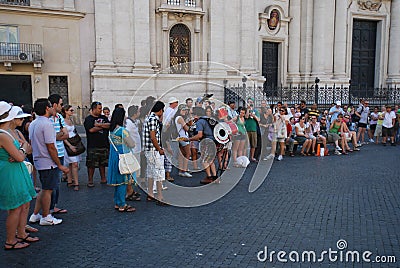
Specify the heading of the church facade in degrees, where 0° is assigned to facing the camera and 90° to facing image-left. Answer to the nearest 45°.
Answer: approximately 0°

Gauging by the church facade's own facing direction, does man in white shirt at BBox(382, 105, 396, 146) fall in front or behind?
in front

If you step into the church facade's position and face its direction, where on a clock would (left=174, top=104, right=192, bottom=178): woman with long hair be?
The woman with long hair is roughly at 12 o'clock from the church facade.

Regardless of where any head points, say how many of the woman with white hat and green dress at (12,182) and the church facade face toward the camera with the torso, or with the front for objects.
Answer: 1

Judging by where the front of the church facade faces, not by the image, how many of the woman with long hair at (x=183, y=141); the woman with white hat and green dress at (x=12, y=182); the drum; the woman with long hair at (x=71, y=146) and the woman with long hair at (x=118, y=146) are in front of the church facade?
5

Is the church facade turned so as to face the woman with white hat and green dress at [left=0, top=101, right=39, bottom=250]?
yes

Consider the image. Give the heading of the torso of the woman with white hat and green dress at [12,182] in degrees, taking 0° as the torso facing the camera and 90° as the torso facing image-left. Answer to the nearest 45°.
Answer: approximately 270°

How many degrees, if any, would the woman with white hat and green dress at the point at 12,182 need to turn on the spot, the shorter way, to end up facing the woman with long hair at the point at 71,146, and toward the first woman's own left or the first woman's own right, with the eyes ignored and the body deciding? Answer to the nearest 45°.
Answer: approximately 90° to the first woman's own left
